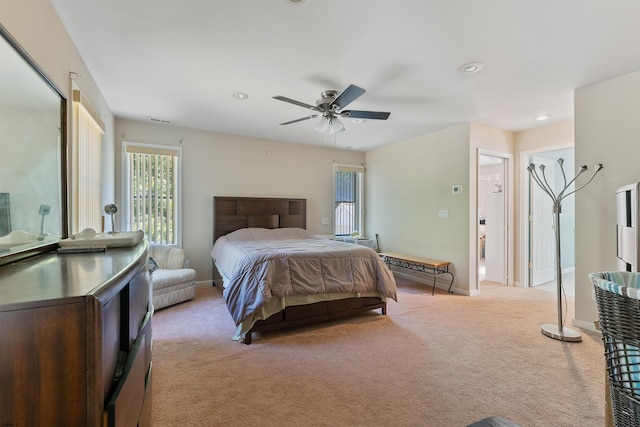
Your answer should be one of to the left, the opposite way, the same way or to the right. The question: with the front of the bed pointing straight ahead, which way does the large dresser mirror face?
to the left

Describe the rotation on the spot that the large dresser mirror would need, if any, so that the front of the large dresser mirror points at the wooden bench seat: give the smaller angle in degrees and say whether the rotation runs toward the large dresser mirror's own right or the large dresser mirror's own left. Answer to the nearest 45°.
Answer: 0° — it already faces it

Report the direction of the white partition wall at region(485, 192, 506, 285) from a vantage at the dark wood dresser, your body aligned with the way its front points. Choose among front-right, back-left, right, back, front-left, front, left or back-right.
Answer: front

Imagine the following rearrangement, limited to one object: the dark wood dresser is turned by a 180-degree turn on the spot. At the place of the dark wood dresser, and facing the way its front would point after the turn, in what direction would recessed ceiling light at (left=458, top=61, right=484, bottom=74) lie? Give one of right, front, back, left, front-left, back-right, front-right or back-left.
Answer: back

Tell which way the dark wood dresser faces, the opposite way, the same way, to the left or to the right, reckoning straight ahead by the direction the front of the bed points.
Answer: to the left

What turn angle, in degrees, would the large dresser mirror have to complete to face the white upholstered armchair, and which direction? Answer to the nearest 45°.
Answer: approximately 45° to its left

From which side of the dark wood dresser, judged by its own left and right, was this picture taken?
right

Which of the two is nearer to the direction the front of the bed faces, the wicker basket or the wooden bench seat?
the wicker basket

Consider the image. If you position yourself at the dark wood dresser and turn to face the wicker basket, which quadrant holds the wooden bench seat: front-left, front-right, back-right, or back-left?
front-left

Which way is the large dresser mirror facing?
to the viewer's right

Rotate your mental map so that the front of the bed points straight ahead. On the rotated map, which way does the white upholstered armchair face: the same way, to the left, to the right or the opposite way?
the same way

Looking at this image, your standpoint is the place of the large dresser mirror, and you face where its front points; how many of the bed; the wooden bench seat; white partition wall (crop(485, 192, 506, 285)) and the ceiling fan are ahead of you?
4

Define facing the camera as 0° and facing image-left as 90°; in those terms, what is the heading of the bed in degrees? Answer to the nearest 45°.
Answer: approximately 315°

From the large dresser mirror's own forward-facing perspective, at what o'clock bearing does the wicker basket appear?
The wicker basket is roughly at 2 o'clock from the large dresser mirror.
